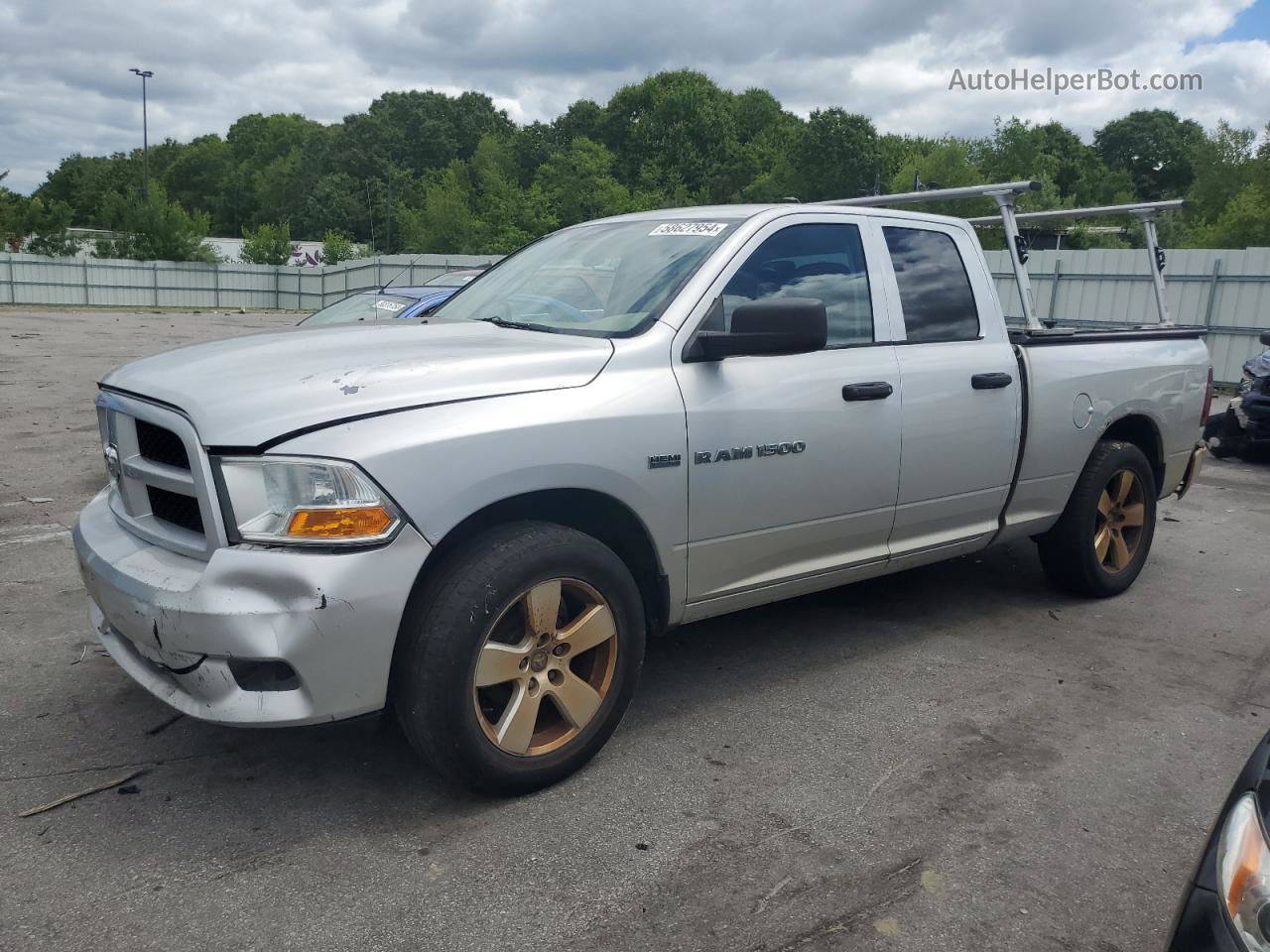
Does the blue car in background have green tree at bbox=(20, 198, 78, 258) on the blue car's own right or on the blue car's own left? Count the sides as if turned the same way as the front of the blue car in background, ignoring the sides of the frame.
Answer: on the blue car's own right

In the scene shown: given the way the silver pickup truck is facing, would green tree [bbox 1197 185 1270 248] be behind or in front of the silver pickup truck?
behind

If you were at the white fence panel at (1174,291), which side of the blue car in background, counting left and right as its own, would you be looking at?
back

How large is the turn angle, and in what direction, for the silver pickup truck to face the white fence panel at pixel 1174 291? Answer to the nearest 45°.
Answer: approximately 180°

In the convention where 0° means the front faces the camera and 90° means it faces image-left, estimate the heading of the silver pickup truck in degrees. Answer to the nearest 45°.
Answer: approximately 45°

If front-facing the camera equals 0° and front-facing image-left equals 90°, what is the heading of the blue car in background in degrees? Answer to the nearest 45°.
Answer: approximately 45°
